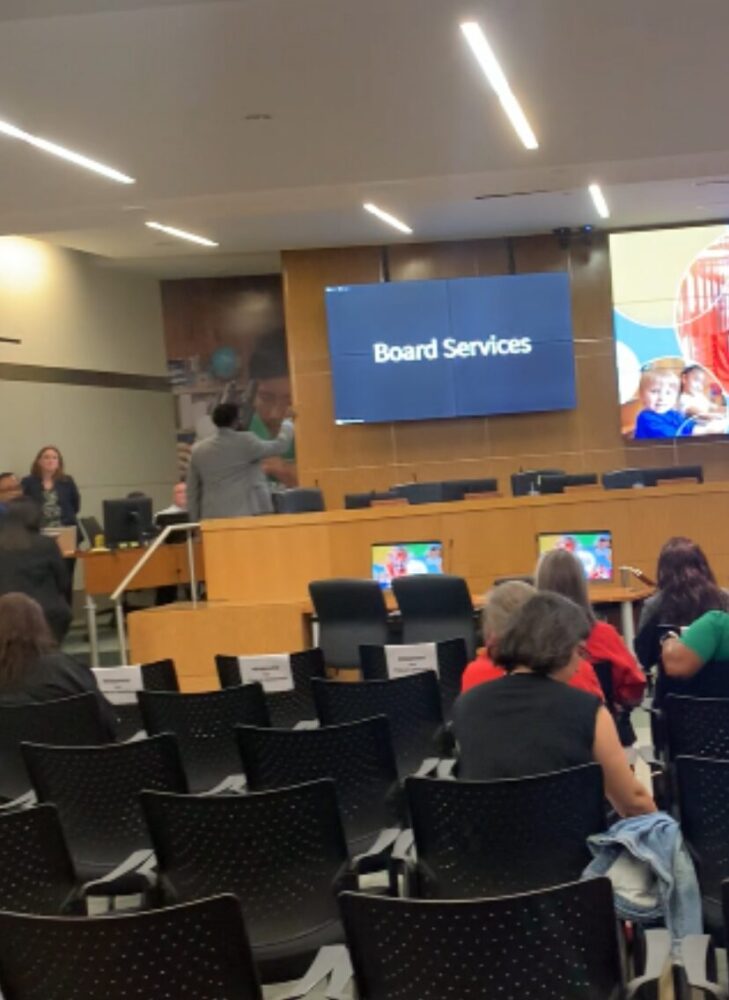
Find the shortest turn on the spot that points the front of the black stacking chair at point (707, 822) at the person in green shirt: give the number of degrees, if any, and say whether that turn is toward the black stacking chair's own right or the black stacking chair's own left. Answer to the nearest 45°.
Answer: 0° — it already faces them

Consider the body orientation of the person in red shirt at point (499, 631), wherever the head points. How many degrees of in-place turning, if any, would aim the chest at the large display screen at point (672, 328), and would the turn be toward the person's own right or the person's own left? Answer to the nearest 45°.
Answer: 0° — they already face it

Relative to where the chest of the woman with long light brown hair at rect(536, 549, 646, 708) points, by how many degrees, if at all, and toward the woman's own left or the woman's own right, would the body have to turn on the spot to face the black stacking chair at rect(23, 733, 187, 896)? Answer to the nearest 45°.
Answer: approximately 135° to the woman's own left

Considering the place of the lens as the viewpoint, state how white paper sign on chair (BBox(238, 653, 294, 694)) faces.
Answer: facing the viewer

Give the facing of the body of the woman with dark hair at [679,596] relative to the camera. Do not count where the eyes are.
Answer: away from the camera

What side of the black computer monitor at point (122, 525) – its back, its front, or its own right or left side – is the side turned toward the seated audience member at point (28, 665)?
back

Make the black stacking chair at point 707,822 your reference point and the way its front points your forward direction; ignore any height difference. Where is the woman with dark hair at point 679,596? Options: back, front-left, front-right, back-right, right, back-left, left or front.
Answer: front

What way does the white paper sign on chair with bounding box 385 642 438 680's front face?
toward the camera

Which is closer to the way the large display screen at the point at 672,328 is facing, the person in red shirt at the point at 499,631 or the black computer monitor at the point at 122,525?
the person in red shirt

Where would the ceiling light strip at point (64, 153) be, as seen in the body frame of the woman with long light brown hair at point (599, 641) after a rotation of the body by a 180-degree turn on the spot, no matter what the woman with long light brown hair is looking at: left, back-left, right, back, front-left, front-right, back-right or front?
back-right

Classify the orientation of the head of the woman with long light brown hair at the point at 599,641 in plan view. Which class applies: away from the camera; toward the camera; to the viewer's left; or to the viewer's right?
away from the camera

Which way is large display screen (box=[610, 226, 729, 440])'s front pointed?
toward the camera

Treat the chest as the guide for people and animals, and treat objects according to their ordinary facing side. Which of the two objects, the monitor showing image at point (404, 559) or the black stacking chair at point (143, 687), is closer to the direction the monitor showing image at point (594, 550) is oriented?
the black stacking chair

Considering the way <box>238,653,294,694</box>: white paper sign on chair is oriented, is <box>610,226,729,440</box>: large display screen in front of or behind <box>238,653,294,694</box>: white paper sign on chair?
behind

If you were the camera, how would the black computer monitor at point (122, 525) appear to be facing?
facing away from the viewer

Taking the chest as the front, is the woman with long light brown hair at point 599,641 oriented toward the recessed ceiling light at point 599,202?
yes

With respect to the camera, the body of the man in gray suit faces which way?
away from the camera
